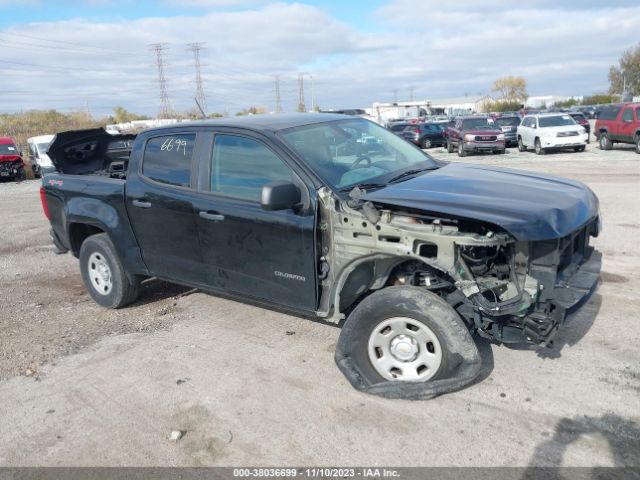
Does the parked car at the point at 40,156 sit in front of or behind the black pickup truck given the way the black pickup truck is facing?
behind

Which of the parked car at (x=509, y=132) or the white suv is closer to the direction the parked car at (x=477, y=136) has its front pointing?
the white suv

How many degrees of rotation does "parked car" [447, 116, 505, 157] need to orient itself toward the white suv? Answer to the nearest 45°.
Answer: approximately 45° to its left

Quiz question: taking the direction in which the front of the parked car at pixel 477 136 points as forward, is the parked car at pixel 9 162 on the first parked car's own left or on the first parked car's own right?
on the first parked car's own right

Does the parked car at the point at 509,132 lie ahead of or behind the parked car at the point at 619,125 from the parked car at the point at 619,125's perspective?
behind

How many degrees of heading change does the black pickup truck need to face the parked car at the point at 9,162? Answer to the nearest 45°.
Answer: approximately 180°

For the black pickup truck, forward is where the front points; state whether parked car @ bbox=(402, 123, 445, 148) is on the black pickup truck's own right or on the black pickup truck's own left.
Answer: on the black pickup truck's own left

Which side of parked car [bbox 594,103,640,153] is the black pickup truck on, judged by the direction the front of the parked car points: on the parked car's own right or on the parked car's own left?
on the parked car's own right

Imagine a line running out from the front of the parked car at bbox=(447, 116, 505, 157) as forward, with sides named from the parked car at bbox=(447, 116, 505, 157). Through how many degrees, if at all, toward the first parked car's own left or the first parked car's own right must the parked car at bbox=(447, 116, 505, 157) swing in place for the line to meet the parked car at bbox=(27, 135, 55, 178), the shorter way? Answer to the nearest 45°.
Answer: approximately 135° to the first parked car's own right

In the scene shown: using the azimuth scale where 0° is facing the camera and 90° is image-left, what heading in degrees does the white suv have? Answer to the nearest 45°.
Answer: approximately 315°

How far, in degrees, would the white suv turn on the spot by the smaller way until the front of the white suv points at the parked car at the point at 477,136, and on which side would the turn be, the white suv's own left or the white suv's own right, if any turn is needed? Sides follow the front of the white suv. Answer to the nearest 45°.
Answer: approximately 135° to the white suv's own right
